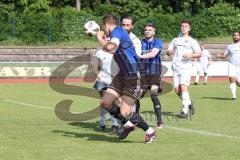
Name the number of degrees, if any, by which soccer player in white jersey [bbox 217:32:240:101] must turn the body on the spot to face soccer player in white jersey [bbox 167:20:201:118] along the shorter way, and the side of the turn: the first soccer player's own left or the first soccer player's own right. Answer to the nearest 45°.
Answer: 0° — they already face them

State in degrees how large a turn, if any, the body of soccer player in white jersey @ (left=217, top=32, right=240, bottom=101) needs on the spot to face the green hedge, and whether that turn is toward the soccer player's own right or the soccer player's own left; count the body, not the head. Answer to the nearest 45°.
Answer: approximately 135° to the soccer player's own right

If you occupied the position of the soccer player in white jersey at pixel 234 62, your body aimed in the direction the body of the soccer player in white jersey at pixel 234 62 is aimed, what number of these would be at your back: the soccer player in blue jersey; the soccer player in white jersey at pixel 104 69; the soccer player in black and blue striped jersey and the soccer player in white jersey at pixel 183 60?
0

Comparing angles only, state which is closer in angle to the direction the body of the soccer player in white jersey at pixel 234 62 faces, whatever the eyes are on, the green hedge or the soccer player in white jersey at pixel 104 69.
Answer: the soccer player in white jersey

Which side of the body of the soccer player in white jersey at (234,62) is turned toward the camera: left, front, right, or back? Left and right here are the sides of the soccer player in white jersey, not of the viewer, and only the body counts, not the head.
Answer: front

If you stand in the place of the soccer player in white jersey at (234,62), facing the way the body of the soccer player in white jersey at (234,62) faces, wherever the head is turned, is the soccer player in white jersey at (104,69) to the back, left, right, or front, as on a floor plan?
front

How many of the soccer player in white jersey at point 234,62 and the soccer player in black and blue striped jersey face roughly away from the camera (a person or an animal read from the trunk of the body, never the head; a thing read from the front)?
0

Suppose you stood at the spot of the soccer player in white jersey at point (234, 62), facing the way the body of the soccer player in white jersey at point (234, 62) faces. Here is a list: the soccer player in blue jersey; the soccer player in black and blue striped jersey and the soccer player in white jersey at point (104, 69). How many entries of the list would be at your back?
0

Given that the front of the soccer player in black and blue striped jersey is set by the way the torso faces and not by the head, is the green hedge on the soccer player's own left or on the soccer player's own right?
on the soccer player's own right

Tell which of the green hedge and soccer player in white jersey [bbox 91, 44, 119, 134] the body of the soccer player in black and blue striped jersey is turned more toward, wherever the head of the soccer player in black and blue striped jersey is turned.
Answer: the soccer player in white jersey
